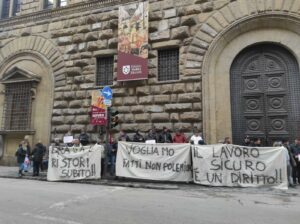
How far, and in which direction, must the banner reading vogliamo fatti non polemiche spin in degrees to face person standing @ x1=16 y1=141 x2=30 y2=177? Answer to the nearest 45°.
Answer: approximately 90° to its right

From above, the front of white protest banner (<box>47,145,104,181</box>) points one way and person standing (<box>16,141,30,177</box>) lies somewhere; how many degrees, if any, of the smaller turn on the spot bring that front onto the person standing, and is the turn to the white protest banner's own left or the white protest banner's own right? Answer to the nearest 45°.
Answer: approximately 135° to the white protest banner's own right

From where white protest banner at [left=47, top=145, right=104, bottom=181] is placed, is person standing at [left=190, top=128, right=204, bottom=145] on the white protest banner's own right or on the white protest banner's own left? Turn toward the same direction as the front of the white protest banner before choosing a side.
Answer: on the white protest banner's own left

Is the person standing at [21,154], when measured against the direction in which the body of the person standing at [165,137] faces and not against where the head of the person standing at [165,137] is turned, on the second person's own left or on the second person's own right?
on the second person's own right

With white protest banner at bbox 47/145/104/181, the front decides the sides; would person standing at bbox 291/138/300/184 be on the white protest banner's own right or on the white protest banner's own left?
on the white protest banner's own left

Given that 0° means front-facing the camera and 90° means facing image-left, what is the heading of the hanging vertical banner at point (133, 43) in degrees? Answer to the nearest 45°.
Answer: approximately 0°

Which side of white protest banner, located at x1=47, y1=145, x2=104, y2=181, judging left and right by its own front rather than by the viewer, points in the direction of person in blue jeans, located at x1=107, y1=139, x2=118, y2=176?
left

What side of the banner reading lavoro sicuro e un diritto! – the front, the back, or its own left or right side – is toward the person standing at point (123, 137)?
right

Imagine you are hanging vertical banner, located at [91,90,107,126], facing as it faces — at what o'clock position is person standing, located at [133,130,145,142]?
The person standing is roughly at 10 o'clock from the hanging vertical banner.

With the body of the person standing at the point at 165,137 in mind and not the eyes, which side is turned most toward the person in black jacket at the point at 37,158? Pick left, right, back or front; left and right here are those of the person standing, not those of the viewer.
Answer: right
